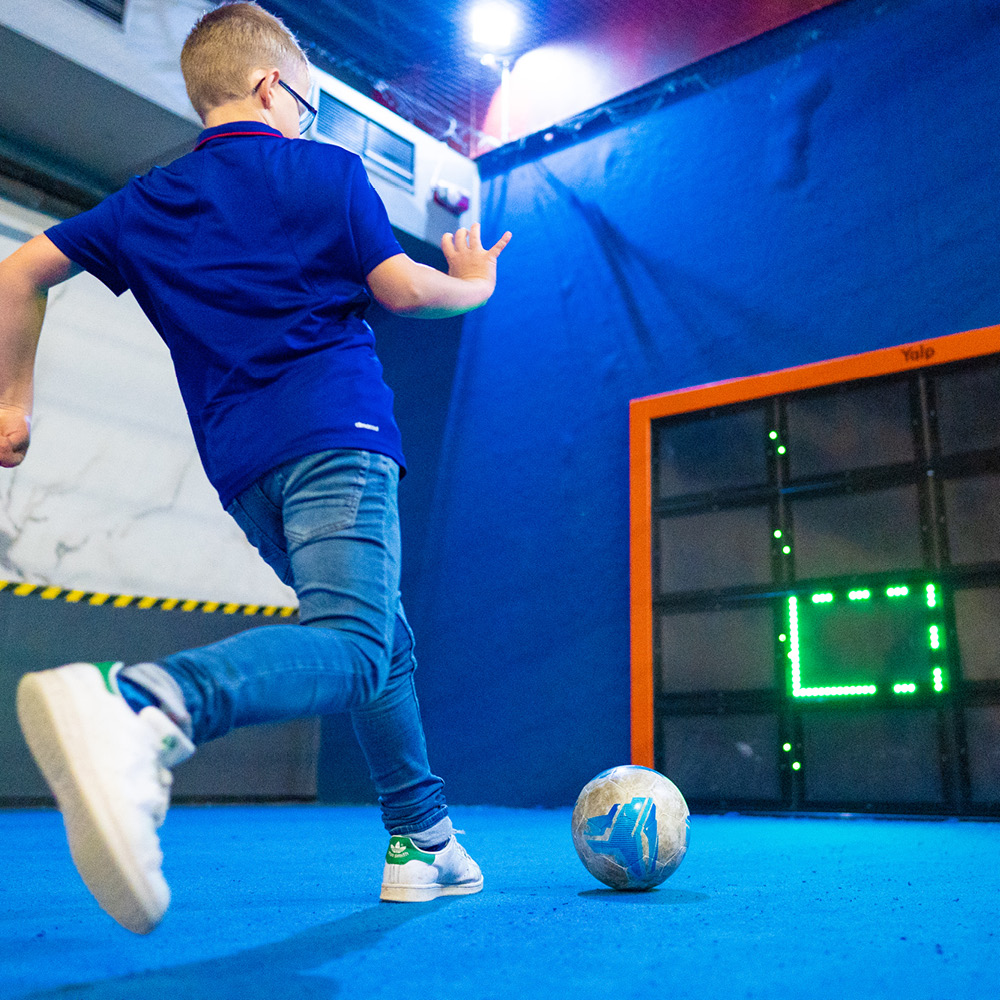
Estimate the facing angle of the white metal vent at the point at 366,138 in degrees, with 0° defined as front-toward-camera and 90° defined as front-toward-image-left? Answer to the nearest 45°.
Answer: approximately 315°

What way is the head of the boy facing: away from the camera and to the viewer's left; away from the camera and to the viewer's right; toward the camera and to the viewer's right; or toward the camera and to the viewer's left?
away from the camera and to the viewer's right

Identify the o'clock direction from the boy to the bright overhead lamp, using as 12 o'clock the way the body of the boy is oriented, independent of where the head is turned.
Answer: The bright overhead lamp is roughly at 11 o'clock from the boy.

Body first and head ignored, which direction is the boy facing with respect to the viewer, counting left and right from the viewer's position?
facing away from the viewer and to the right of the viewer
